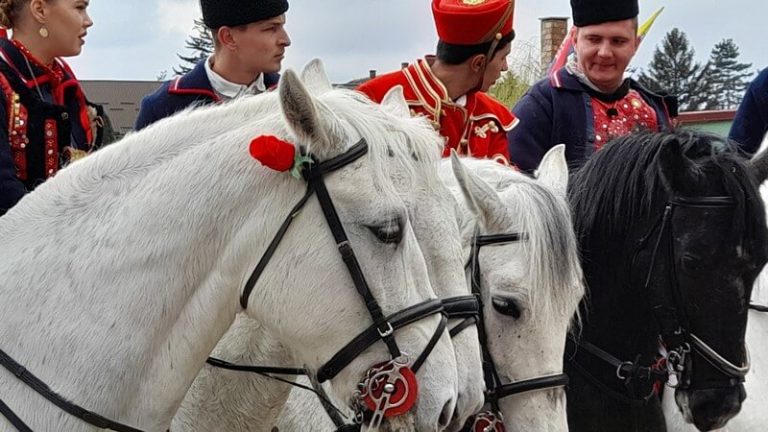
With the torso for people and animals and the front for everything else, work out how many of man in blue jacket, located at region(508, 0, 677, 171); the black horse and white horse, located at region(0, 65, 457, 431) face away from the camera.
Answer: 0

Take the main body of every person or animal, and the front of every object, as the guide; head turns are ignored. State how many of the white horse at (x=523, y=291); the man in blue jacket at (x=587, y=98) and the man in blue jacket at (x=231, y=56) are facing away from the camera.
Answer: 0

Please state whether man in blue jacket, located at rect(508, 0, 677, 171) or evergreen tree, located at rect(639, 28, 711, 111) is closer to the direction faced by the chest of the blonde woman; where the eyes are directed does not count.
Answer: the man in blue jacket

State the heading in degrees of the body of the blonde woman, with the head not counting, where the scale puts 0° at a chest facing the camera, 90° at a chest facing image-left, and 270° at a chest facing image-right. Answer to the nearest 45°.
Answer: approximately 315°

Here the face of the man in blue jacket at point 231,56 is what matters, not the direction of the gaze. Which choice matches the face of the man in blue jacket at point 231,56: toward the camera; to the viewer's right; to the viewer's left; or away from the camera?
to the viewer's right

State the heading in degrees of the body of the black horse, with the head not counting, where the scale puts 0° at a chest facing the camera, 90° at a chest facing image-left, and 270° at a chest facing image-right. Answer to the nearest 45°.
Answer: approximately 315°

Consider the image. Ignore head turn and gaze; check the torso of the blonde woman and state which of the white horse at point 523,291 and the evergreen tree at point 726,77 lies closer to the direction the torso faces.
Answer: the white horse

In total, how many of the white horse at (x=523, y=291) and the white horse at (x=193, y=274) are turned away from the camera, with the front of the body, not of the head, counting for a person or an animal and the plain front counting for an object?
0

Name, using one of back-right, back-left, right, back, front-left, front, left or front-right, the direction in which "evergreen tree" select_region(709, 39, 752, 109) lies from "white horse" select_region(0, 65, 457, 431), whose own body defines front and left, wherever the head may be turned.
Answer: front-left

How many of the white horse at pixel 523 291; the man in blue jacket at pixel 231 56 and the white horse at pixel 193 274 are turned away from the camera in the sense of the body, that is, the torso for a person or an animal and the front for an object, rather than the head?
0

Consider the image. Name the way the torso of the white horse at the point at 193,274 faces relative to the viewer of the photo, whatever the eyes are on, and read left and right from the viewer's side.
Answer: facing to the right of the viewer

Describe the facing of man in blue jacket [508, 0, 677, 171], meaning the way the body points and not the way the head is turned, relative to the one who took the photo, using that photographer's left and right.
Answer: facing the viewer and to the right of the viewer
